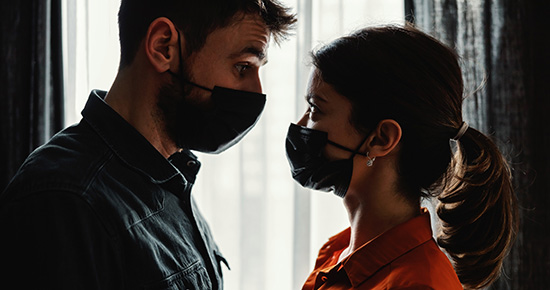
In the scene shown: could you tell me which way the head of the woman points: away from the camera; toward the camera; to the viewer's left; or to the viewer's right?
to the viewer's left

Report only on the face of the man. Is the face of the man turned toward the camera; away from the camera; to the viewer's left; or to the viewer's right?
to the viewer's right

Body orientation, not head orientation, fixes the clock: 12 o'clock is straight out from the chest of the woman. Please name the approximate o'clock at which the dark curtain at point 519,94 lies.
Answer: The dark curtain is roughly at 4 o'clock from the woman.

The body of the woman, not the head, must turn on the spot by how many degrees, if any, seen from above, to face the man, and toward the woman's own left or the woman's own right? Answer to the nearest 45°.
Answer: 0° — they already face them

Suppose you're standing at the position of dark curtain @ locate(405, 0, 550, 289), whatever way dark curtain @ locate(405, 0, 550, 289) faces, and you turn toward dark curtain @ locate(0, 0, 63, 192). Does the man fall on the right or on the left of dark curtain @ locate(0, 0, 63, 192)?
left

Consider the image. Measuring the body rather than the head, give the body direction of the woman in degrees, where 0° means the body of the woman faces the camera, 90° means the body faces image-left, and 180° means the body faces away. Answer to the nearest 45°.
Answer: approximately 90°
